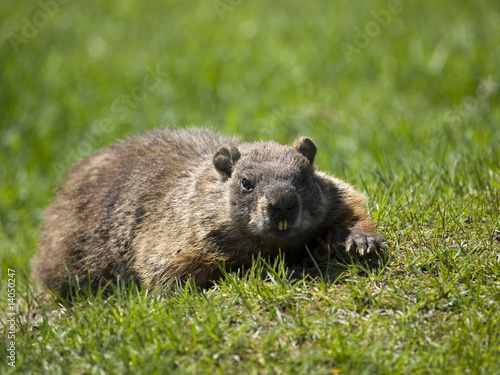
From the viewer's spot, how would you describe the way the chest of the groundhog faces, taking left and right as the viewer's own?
facing the viewer and to the right of the viewer
